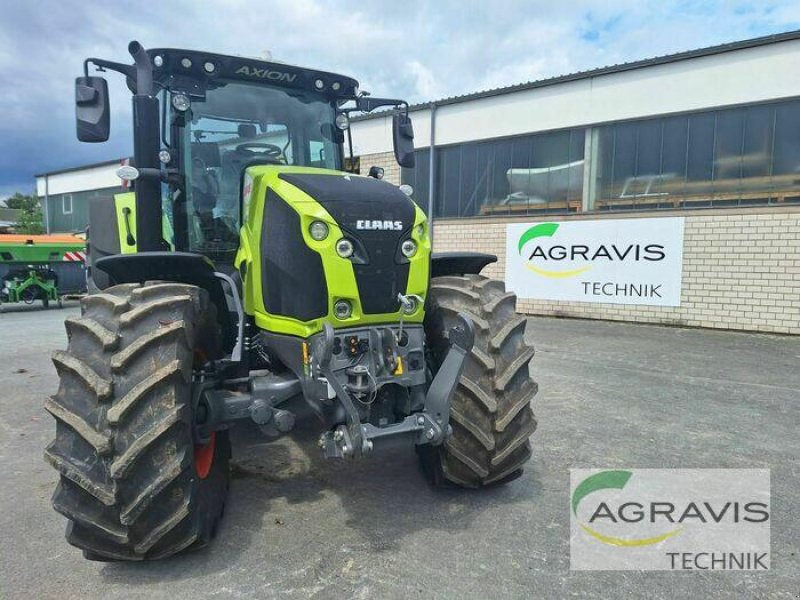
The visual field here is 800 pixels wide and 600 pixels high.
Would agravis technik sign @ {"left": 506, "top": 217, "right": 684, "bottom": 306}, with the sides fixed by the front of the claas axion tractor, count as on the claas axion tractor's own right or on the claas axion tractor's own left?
on the claas axion tractor's own left

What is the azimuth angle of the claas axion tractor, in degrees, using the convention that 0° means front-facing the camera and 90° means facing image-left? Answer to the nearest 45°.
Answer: approximately 315°

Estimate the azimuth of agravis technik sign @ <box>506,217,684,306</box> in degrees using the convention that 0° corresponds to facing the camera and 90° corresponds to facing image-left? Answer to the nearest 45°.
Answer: approximately 45°

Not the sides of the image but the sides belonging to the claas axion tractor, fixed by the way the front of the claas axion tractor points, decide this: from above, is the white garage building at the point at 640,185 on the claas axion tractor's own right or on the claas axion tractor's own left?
on the claas axion tractor's own left

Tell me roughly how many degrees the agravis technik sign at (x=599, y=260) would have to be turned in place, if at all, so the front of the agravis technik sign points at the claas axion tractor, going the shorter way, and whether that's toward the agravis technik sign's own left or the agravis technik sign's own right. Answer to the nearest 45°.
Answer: approximately 45° to the agravis technik sign's own left

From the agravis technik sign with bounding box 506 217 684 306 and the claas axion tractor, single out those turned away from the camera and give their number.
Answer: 0
